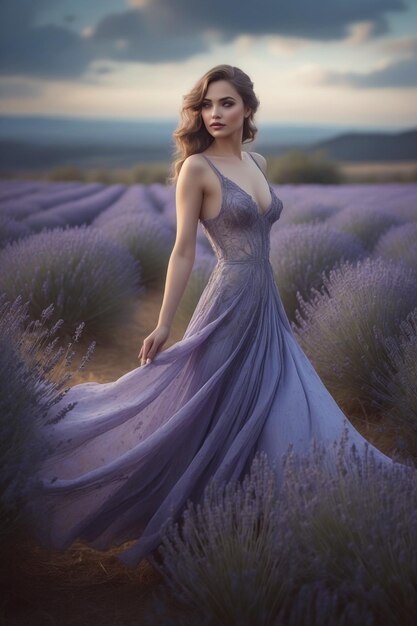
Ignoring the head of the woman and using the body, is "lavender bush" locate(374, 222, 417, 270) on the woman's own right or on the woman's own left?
on the woman's own left

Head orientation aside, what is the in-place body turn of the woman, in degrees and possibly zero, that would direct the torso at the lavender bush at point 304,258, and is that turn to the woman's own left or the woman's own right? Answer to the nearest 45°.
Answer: approximately 135° to the woman's own left

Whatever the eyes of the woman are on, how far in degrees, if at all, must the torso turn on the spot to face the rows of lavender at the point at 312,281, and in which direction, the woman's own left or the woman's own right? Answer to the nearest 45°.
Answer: approximately 135° to the woman's own left

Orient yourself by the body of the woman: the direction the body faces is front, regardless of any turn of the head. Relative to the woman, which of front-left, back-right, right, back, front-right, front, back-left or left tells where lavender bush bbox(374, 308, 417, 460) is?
left

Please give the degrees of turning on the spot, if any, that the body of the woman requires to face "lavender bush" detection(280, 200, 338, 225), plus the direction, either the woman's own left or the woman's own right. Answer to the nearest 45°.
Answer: approximately 135° to the woman's own left

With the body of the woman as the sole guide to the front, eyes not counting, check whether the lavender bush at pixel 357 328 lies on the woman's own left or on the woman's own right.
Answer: on the woman's own left

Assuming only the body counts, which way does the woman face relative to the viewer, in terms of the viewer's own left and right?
facing the viewer and to the right of the viewer
